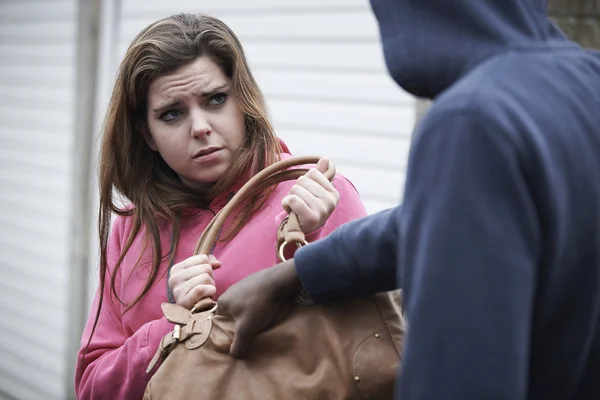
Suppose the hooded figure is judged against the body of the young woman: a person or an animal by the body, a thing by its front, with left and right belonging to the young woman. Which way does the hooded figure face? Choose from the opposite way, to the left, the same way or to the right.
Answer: the opposite way

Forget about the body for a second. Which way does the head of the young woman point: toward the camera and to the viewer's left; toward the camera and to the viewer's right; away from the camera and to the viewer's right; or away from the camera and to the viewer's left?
toward the camera and to the viewer's right

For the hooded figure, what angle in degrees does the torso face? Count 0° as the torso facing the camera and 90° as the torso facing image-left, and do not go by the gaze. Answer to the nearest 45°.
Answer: approximately 135°

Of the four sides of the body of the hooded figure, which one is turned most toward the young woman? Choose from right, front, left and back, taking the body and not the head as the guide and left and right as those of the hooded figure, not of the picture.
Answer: front

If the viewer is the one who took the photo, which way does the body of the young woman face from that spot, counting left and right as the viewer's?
facing the viewer and to the right of the viewer

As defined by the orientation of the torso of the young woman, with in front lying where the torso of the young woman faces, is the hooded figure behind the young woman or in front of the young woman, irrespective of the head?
in front
